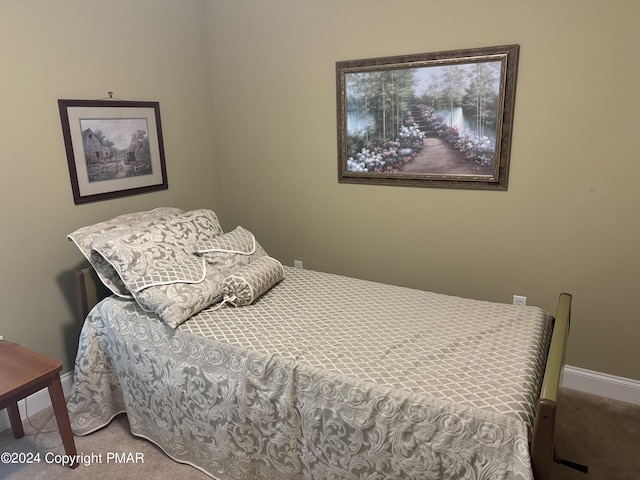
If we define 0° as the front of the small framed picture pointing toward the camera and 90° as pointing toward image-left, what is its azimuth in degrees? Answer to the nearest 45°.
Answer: approximately 315°

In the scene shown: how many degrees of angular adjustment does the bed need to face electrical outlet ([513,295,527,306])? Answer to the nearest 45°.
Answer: approximately 90° to its left

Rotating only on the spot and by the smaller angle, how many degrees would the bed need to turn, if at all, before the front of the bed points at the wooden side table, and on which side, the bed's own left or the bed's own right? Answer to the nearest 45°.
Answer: approximately 135° to the bed's own right

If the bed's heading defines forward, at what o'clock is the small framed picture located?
The small framed picture is roughly at 6 o'clock from the bed.

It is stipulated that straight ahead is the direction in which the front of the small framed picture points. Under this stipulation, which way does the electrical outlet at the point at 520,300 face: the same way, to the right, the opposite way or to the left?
to the right

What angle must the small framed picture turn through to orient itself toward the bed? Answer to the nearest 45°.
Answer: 0° — it already faces it

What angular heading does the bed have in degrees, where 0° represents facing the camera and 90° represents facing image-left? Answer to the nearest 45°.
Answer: approximately 315°

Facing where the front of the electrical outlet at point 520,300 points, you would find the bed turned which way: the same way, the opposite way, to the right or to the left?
to the left

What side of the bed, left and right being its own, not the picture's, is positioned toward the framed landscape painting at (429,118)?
left

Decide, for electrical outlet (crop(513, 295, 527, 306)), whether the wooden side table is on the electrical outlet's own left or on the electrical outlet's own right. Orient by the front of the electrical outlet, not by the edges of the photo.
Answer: on the electrical outlet's own right

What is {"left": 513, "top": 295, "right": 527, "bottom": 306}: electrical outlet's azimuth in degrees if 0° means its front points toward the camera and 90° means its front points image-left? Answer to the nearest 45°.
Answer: approximately 0°
